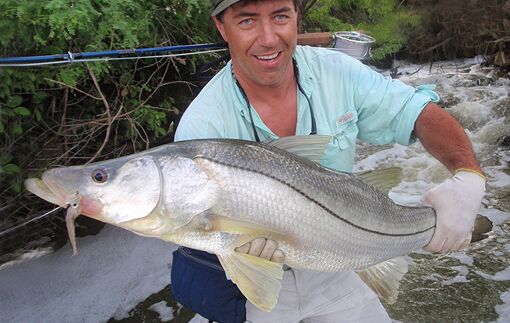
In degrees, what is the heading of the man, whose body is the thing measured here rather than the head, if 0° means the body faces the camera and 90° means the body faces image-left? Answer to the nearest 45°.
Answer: approximately 0°

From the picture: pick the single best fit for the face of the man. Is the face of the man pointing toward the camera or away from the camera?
toward the camera
